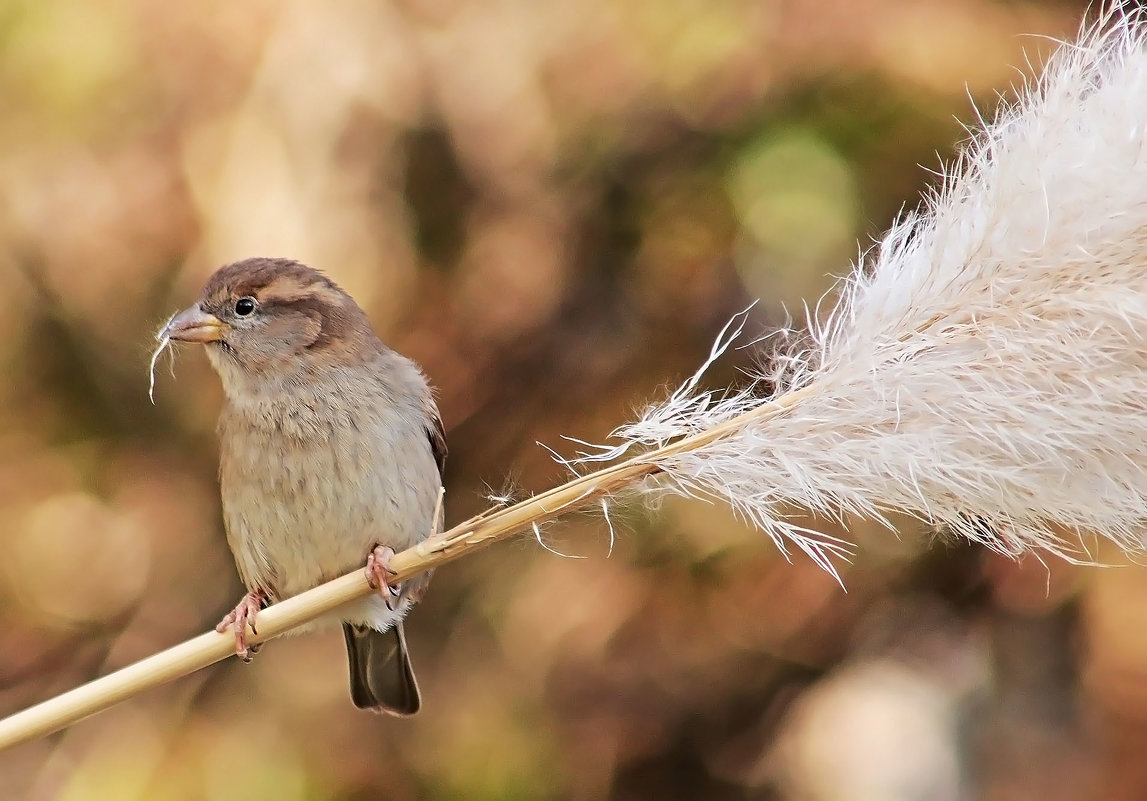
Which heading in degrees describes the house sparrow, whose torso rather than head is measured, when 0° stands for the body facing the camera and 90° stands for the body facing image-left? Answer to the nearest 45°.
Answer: approximately 45°
